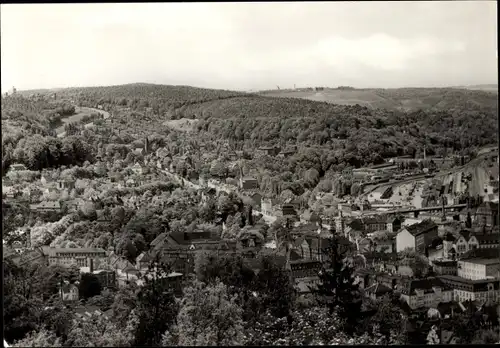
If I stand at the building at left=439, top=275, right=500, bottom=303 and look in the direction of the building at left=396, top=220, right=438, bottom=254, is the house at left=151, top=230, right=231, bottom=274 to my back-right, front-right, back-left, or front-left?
front-left

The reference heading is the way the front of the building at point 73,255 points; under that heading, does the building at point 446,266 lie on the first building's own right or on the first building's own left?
on the first building's own left

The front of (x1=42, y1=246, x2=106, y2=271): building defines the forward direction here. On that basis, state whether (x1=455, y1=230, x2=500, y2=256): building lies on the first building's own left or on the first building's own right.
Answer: on the first building's own left

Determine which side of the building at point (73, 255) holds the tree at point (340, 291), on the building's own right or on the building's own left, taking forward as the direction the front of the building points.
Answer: on the building's own left

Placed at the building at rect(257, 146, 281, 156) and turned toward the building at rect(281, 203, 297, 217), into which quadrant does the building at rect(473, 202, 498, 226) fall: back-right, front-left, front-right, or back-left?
front-left

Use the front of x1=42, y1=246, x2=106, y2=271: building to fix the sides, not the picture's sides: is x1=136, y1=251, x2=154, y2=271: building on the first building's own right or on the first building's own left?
on the first building's own left

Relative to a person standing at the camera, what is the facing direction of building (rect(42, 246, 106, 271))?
facing the viewer

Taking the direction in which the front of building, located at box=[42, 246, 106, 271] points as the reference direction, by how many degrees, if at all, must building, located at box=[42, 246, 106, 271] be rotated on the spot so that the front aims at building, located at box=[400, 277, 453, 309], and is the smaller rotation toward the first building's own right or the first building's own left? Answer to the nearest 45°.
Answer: approximately 90° to the first building's own left

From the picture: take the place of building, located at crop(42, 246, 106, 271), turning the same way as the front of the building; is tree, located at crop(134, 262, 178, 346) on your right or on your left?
on your left

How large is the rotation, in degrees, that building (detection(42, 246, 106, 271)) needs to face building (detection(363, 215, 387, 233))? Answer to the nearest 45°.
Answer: approximately 90° to its left

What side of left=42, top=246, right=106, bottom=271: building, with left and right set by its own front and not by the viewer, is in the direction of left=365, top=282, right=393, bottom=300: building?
left
